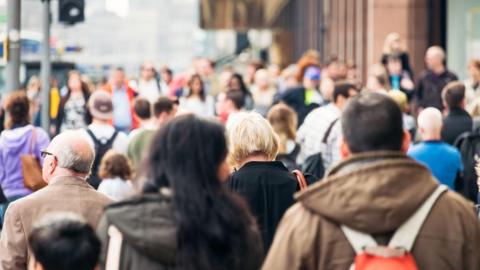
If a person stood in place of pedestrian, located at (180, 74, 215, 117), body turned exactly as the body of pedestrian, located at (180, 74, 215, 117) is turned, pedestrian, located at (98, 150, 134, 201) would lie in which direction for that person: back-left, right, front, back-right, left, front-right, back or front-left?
front

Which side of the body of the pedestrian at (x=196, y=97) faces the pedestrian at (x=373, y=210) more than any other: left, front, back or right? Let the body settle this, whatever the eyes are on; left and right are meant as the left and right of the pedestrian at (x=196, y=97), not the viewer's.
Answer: front

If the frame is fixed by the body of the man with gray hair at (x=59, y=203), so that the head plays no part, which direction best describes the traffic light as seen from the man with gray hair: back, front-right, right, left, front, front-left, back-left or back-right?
front-right

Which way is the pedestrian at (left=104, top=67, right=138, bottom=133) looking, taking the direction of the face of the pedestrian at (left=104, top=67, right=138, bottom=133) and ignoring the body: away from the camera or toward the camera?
toward the camera

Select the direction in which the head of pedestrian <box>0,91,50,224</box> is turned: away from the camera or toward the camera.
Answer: away from the camera

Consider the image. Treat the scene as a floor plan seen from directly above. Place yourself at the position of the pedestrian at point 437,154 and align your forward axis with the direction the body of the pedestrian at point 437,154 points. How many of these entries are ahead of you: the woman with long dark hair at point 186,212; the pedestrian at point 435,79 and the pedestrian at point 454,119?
2

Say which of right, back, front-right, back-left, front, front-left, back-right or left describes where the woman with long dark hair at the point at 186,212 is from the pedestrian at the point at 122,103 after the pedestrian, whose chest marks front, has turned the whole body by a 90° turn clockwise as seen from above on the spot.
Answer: left

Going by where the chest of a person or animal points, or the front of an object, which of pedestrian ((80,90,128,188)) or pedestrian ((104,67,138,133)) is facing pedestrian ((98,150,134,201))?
pedestrian ((104,67,138,133))

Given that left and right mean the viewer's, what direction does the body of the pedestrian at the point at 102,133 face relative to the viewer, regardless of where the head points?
facing away from the viewer

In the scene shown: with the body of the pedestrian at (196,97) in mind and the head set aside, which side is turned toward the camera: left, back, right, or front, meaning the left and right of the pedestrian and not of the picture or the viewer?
front

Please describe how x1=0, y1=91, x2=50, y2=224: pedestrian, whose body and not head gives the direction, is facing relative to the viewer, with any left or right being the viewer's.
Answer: facing away from the viewer

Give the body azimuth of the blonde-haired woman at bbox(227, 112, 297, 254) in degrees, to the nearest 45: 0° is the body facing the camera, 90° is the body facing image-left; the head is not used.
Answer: approximately 180°

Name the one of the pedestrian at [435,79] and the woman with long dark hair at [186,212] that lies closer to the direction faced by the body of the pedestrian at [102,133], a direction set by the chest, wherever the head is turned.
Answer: the pedestrian

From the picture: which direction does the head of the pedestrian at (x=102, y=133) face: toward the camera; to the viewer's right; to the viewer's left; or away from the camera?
away from the camera

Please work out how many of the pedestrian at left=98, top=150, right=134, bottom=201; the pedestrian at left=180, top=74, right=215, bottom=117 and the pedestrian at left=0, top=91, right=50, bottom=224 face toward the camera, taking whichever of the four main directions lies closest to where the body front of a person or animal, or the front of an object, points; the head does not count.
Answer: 1

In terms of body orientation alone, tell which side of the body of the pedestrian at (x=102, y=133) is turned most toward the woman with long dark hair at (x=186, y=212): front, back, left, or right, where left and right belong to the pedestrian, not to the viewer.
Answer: back

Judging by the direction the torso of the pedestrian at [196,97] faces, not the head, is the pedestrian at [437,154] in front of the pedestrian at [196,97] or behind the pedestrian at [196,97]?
in front

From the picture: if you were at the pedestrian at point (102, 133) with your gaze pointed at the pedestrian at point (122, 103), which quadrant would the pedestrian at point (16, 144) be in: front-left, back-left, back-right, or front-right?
back-left

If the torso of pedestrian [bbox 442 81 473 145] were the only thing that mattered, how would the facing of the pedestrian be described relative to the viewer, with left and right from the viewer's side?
facing away from the viewer

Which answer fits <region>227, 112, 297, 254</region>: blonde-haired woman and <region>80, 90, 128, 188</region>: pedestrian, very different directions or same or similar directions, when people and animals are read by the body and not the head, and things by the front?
same or similar directions
